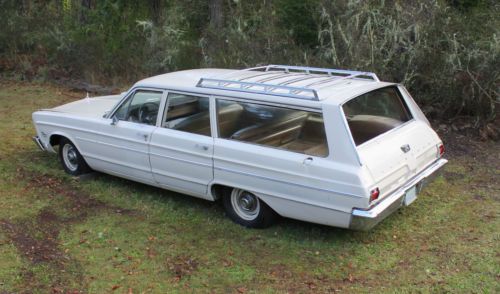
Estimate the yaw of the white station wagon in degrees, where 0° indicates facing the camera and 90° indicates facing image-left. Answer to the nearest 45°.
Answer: approximately 135°
